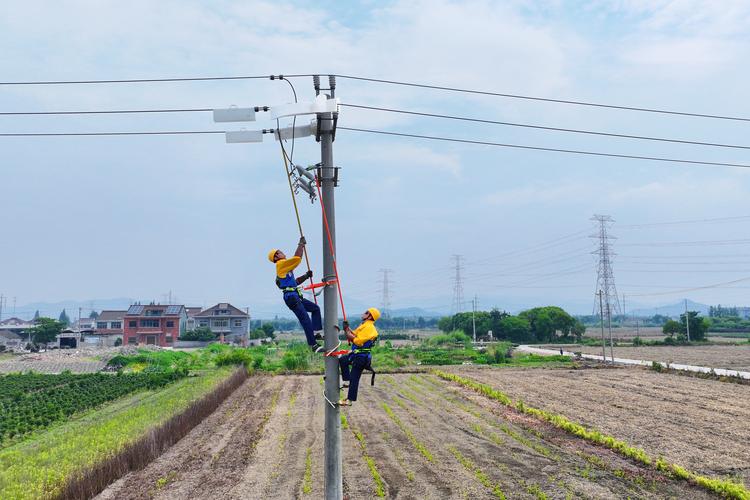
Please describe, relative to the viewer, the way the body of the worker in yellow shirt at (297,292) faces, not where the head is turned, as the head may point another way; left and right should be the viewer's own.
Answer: facing to the right of the viewer

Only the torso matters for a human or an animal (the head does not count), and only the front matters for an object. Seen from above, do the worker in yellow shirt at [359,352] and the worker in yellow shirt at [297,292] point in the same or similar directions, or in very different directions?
very different directions

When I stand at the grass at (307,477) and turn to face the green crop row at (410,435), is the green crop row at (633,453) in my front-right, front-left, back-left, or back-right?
front-right

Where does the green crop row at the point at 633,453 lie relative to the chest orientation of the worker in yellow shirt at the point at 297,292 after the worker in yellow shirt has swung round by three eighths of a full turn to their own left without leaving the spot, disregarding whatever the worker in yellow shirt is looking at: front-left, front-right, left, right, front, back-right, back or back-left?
right

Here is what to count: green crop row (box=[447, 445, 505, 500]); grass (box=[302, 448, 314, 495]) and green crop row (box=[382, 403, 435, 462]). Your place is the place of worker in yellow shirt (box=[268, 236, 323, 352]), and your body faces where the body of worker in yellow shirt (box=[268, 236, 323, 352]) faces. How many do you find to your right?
0

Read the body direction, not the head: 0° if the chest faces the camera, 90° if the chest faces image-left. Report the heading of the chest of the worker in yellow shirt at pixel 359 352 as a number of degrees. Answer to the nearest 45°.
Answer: approximately 90°

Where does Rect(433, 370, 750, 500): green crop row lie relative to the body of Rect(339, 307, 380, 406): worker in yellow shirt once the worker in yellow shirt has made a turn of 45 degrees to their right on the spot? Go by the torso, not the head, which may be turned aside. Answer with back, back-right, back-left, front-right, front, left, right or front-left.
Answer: right

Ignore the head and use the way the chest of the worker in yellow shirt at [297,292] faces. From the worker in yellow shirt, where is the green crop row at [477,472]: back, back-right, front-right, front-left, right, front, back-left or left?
front-left

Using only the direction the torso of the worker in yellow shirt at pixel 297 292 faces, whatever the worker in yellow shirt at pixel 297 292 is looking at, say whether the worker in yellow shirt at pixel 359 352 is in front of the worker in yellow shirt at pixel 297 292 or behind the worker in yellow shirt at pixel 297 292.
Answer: in front

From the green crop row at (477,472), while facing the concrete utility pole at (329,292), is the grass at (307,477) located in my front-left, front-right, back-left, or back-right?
front-right

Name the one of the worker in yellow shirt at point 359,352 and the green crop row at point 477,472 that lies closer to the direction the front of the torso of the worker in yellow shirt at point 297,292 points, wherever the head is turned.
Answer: the worker in yellow shirt

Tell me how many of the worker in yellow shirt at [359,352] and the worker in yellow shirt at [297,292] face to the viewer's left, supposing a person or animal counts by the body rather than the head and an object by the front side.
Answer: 1

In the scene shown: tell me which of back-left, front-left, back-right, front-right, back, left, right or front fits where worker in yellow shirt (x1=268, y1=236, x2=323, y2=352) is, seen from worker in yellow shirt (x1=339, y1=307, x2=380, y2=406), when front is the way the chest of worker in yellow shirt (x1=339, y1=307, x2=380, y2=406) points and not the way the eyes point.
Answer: front

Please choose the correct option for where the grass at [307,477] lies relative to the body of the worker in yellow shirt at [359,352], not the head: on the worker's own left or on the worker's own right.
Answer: on the worker's own right

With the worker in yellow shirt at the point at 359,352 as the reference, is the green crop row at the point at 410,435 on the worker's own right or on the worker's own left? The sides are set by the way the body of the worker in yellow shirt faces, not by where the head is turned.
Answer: on the worker's own right

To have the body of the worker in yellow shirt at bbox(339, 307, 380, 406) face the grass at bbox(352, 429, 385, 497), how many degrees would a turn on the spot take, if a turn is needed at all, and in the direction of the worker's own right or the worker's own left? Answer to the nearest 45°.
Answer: approximately 90° to the worker's own right

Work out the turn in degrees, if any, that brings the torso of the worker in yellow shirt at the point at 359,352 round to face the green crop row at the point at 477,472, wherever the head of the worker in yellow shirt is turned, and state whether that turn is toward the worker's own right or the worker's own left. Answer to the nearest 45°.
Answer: approximately 135° to the worker's own right
